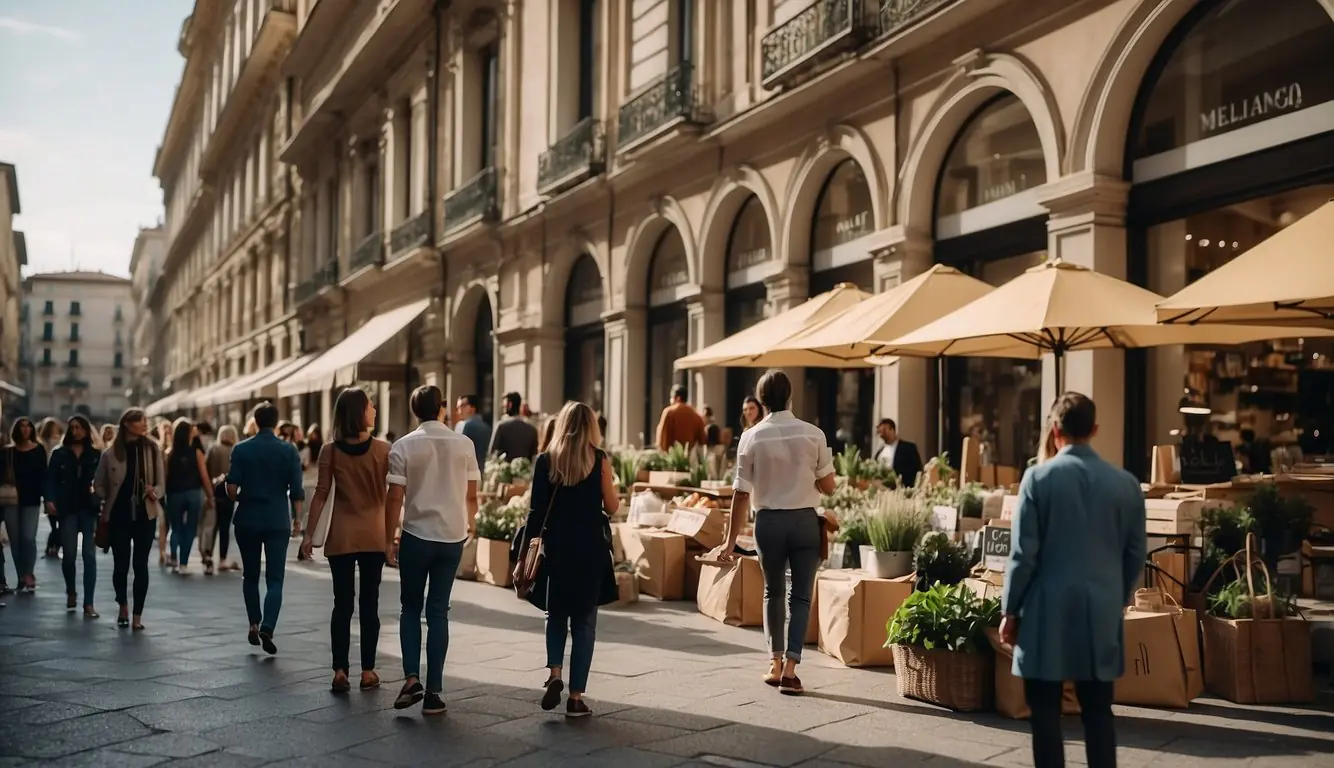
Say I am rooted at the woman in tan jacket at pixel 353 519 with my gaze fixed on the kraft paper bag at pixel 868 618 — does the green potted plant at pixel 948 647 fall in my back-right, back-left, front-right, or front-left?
front-right

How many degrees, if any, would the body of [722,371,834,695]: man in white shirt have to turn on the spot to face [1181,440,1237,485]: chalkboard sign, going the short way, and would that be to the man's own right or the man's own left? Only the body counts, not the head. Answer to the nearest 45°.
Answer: approximately 45° to the man's own right

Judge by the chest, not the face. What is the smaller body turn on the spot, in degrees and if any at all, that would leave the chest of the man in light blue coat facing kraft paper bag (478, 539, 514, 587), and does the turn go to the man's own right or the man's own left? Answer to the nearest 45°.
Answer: approximately 45° to the man's own left

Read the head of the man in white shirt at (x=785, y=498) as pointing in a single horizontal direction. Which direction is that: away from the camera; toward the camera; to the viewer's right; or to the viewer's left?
away from the camera

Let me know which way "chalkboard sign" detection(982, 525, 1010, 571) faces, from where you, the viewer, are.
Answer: facing the viewer

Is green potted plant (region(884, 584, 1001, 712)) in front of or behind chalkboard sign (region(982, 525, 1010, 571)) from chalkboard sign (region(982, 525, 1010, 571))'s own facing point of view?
in front

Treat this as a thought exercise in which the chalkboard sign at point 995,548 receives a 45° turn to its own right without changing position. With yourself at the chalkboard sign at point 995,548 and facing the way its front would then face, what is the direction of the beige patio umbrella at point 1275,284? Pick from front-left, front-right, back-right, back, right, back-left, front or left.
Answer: back-left

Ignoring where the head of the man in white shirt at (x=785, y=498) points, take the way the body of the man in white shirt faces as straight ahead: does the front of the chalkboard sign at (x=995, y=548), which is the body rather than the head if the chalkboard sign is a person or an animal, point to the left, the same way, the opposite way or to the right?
the opposite way

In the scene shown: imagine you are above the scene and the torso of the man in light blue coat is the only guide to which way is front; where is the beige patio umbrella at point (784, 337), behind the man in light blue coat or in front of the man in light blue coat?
in front

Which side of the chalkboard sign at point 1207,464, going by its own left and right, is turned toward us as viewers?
front

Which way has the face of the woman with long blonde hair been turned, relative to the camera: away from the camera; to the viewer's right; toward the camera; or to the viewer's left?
away from the camera

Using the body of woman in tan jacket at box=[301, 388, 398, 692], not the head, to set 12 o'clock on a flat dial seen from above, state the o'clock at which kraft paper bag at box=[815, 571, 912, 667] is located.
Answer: The kraft paper bag is roughly at 3 o'clock from the woman in tan jacket.

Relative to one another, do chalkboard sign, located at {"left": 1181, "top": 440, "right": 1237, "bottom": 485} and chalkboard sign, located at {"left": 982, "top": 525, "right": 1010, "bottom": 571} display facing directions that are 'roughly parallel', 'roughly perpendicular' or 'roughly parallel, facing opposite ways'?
roughly parallel

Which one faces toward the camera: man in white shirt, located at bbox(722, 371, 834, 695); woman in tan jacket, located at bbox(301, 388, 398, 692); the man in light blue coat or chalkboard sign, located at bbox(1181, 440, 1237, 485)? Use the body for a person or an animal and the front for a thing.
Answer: the chalkboard sign

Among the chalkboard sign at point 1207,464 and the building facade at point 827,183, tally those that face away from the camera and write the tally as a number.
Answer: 0

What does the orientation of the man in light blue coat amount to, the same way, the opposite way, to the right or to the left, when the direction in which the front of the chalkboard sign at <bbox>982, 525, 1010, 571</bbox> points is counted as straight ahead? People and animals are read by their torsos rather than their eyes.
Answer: the opposite way

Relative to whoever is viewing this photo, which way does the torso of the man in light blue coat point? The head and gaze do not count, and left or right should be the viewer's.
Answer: facing away from the viewer

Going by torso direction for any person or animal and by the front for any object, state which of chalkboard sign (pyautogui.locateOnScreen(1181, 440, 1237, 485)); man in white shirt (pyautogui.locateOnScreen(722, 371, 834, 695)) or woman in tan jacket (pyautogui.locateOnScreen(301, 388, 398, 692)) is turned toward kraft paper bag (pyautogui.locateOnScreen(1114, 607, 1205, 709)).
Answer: the chalkboard sign

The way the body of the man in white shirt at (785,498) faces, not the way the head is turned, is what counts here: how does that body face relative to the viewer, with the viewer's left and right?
facing away from the viewer

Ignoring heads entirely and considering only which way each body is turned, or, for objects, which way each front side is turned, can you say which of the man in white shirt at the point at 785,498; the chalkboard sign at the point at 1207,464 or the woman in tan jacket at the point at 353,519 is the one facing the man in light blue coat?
the chalkboard sign

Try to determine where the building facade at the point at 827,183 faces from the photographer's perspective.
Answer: facing the viewer and to the left of the viewer

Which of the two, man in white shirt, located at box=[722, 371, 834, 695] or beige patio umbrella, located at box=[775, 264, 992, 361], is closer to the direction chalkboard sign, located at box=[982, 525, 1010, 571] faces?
the man in white shirt

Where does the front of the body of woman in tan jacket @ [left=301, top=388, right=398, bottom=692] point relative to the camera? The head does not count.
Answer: away from the camera

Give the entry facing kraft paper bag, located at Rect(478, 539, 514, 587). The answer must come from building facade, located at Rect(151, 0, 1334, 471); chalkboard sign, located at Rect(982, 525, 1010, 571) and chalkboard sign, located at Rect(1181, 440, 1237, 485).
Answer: the building facade
